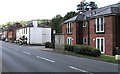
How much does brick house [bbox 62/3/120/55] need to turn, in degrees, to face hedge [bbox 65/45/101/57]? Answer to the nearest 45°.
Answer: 0° — it already faces it

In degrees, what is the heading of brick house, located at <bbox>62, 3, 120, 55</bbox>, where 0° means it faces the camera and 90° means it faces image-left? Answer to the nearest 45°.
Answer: approximately 45°
